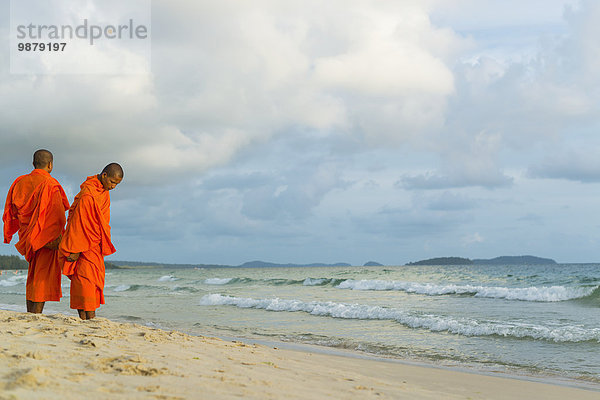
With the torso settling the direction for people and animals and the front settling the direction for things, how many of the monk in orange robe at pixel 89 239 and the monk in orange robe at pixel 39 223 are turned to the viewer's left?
0

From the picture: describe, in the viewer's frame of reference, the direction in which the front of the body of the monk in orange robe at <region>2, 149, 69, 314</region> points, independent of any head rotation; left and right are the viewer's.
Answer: facing away from the viewer and to the right of the viewer

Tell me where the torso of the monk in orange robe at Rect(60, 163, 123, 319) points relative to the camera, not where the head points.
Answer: to the viewer's right
